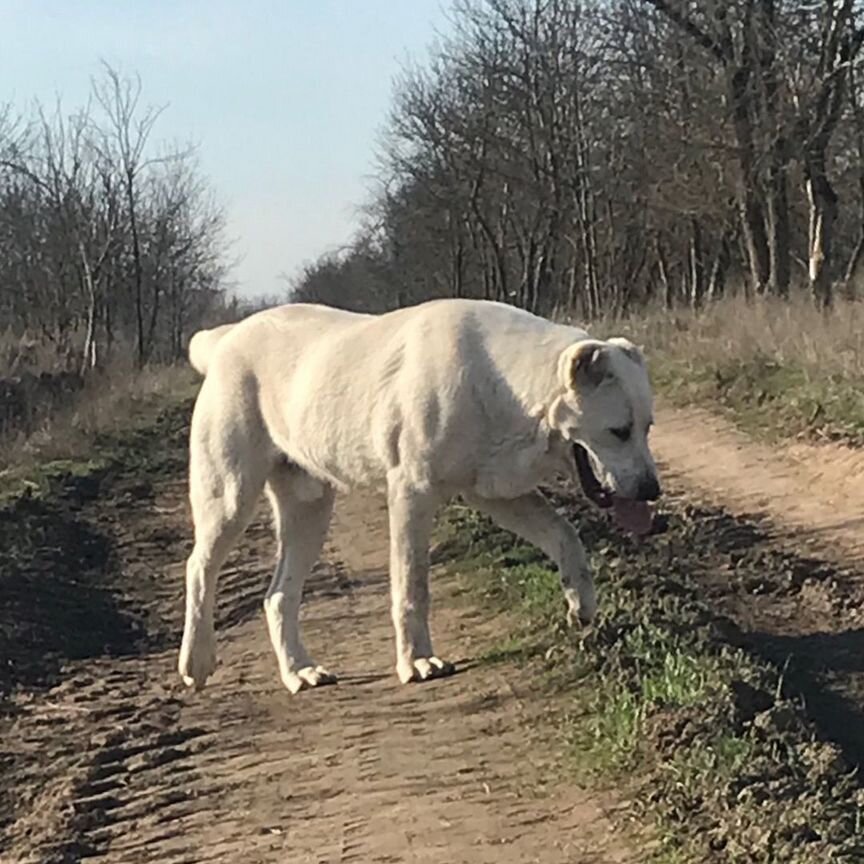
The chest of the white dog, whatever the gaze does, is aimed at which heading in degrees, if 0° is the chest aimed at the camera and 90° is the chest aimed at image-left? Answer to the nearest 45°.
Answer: approximately 270°
